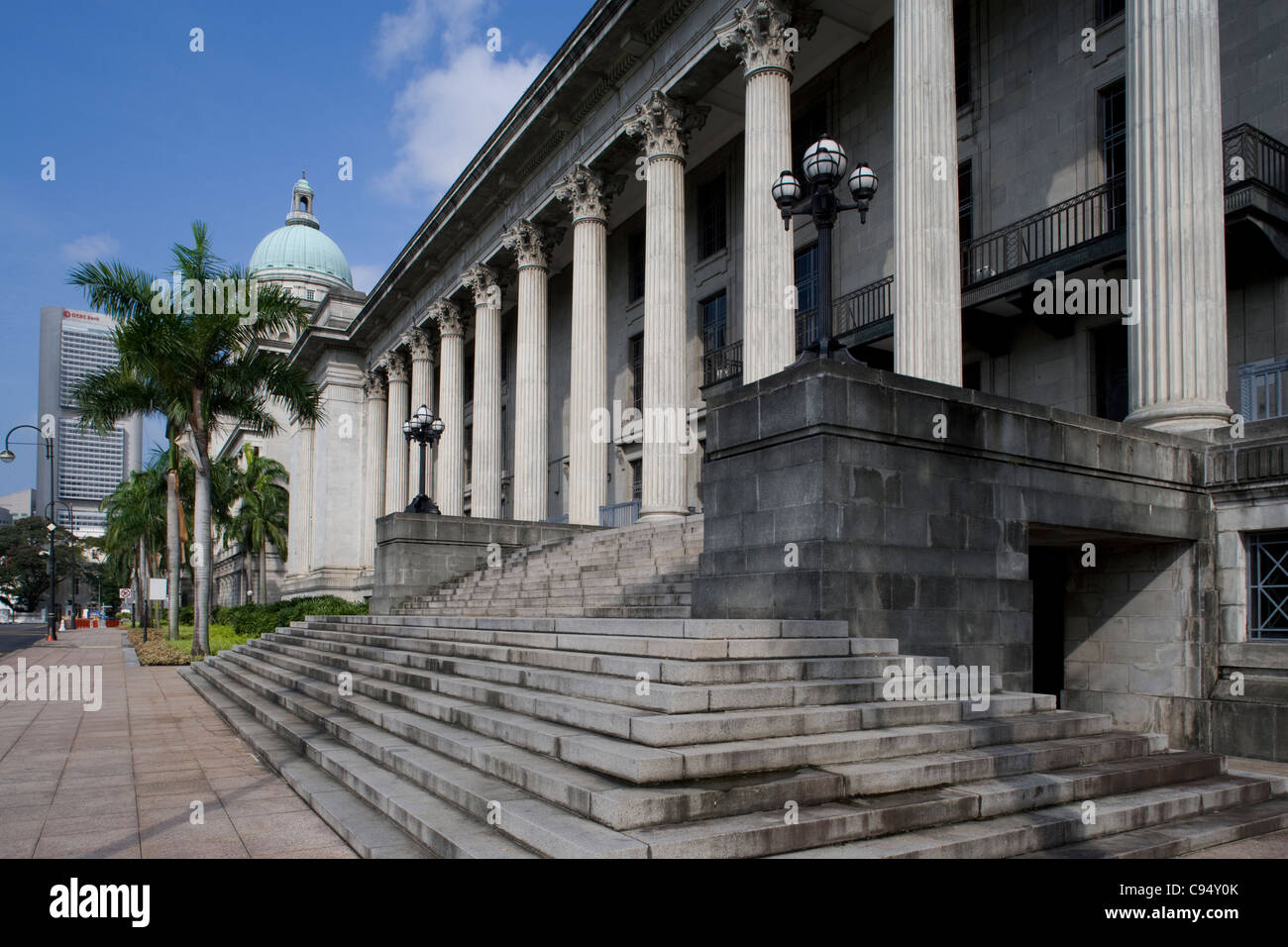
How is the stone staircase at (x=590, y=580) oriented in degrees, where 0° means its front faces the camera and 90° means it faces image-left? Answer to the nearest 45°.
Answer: approximately 45°

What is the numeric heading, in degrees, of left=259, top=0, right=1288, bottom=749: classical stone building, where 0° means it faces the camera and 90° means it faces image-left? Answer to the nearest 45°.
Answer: approximately 45°

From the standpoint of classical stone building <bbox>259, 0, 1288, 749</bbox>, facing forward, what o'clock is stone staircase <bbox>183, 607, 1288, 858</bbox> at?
The stone staircase is roughly at 11 o'clock from the classical stone building.

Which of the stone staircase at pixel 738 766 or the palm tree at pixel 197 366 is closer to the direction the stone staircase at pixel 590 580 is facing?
the stone staircase

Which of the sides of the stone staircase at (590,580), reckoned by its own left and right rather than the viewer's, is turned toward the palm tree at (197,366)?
right
